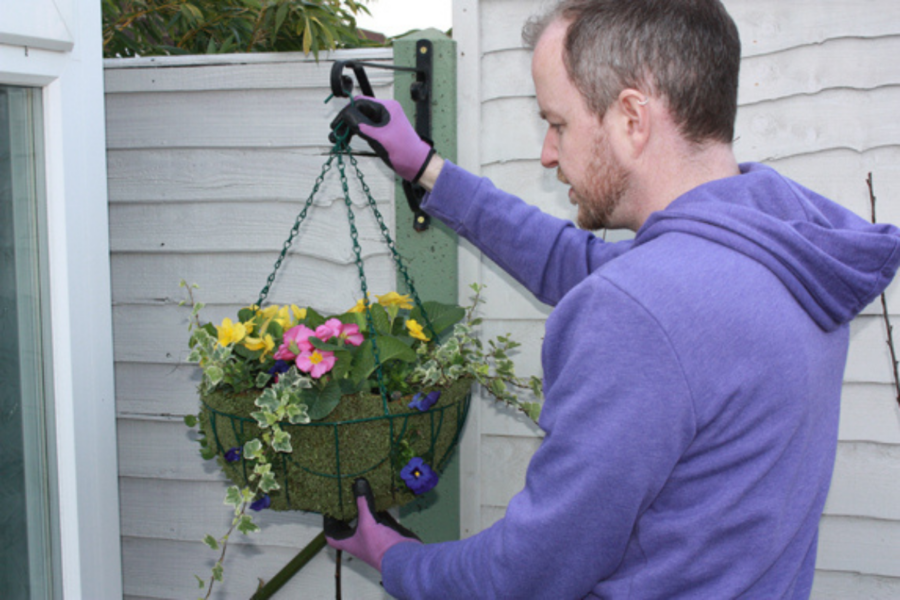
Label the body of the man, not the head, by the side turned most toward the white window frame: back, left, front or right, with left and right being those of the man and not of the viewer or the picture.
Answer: front

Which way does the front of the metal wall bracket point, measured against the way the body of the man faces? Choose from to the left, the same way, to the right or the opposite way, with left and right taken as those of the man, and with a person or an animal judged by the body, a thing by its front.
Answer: to the left

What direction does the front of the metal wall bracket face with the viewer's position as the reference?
facing the viewer and to the left of the viewer

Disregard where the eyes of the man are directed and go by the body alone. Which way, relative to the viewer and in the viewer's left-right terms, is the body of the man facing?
facing away from the viewer and to the left of the viewer

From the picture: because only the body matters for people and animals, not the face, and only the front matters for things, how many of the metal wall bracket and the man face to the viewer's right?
0

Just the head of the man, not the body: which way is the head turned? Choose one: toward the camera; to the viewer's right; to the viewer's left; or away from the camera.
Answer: to the viewer's left

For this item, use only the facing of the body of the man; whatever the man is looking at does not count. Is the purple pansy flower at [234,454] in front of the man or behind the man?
in front
